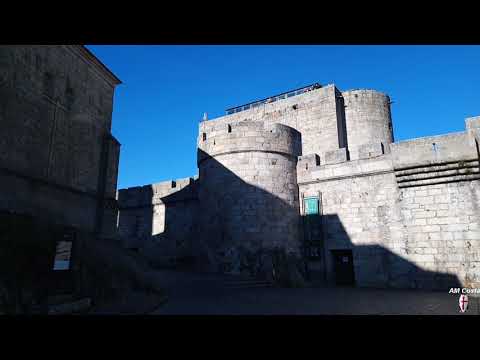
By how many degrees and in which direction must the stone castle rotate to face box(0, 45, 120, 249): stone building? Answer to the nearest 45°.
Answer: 0° — it already faces it

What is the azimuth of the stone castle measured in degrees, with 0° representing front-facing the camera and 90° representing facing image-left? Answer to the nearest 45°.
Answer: approximately 45°
